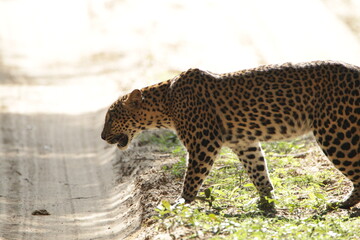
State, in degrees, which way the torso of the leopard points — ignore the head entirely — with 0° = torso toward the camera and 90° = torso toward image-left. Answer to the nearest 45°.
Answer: approximately 90°
